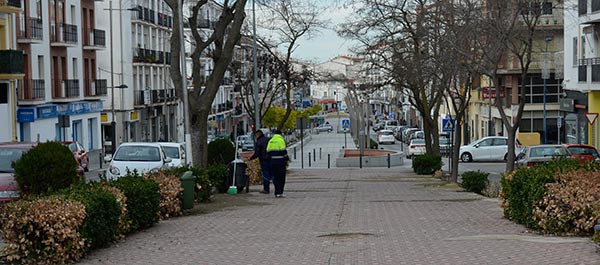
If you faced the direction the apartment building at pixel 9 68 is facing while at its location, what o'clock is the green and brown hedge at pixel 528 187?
The green and brown hedge is roughly at 1 o'clock from the apartment building.

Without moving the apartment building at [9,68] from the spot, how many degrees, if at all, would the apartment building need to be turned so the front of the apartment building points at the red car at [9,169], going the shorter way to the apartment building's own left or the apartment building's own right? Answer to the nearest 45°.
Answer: approximately 45° to the apartment building's own right

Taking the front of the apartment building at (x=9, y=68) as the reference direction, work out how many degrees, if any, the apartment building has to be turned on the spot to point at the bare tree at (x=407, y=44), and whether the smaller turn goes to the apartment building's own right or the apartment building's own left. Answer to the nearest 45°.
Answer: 0° — it already faces it

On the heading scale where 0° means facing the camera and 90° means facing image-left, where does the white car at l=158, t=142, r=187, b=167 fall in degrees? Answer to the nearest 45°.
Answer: approximately 45°

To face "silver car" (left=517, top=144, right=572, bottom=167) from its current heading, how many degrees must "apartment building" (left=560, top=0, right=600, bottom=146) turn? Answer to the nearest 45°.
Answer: approximately 45° to its left

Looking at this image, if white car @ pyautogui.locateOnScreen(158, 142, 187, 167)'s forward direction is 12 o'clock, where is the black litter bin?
The black litter bin is roughly at 10 o'clock from the white car.
